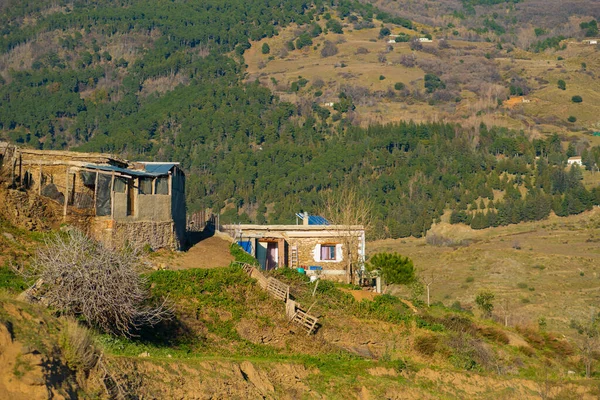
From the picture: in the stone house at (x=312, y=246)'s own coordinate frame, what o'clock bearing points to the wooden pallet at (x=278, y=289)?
The wooden pallet is roughly at 12 o'clock from the stone house.

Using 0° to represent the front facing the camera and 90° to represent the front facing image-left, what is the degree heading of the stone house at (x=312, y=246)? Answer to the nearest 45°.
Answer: approximately 0°

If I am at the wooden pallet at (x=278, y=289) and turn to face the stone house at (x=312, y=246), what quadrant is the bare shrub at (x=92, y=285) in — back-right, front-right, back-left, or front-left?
back-left

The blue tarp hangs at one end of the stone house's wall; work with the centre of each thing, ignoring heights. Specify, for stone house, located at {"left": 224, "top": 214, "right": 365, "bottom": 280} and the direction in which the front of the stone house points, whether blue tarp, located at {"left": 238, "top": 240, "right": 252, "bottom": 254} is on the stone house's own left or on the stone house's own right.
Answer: on the stone house's own right
